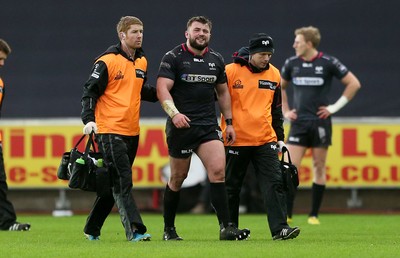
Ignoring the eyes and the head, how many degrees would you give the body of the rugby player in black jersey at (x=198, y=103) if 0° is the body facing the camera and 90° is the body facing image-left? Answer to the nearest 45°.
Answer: approximately 315°

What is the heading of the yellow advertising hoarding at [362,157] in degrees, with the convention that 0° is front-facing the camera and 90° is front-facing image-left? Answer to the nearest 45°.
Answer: approximately 0°

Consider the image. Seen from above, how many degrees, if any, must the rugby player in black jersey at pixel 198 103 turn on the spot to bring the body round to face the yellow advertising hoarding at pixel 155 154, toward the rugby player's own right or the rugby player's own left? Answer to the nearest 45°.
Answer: approximately 135° to the rugby player's own left
